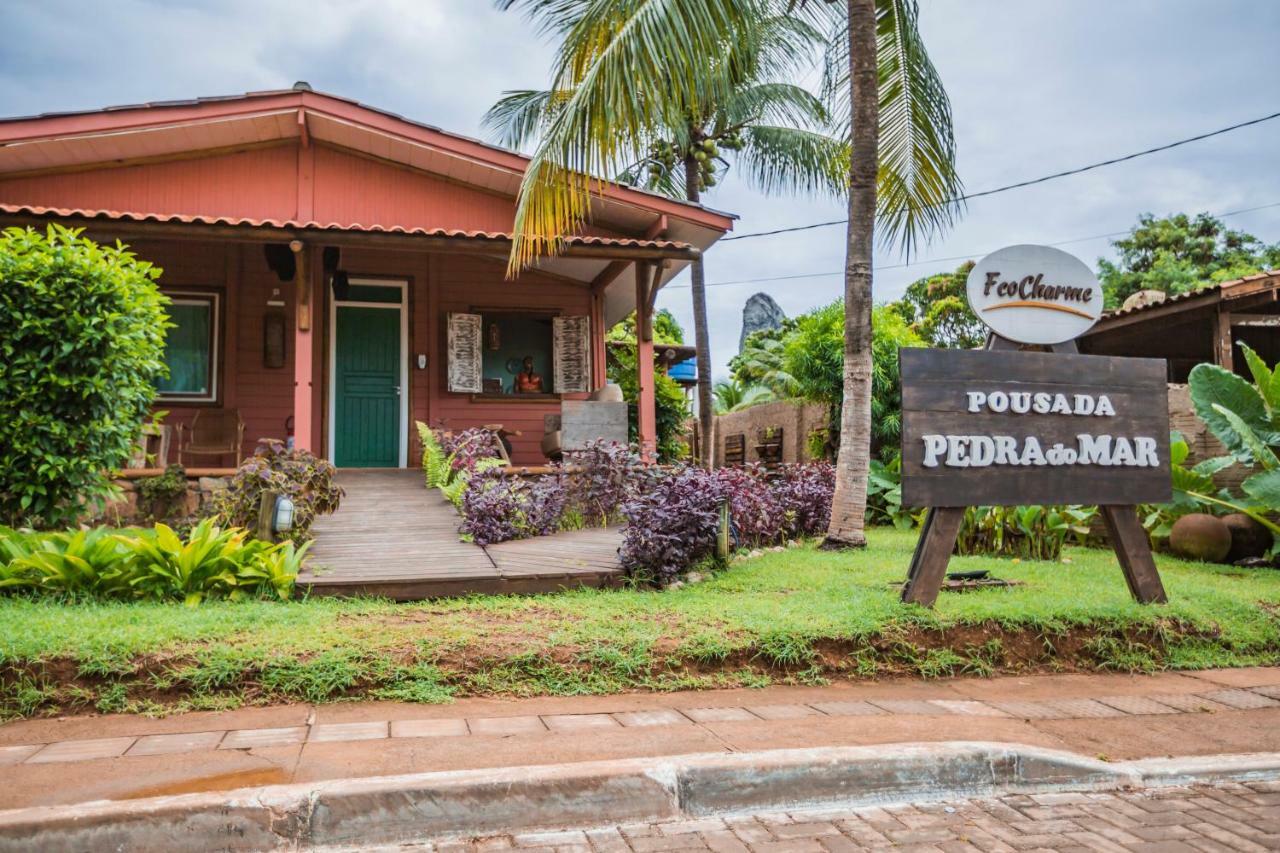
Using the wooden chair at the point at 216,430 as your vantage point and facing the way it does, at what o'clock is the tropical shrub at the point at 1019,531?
The tropical shrub is roughly at 9 o'clock from the wooden chair.

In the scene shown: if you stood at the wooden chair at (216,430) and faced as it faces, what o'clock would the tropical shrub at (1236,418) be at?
The tropical shrub is roughly at 9 o'clock from the wooden chair.

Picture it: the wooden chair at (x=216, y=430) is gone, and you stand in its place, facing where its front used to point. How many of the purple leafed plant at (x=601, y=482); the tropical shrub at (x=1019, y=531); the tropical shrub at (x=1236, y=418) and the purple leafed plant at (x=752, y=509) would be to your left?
4

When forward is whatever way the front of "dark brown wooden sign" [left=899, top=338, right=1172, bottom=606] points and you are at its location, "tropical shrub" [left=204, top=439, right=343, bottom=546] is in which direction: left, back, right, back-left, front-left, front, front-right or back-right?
right

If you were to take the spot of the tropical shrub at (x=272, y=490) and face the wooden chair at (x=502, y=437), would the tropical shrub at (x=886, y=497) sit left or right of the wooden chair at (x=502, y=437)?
right

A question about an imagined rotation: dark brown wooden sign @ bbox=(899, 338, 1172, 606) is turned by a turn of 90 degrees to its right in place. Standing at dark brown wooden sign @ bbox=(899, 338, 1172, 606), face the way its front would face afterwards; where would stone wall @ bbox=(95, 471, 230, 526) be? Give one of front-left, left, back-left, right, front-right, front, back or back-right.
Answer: front

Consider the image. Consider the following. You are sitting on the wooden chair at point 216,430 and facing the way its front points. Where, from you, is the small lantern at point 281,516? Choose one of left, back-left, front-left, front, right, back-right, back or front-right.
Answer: front-left

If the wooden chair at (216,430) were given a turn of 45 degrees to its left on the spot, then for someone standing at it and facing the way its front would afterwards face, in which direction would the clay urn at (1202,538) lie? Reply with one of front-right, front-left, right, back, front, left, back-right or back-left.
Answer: front-left

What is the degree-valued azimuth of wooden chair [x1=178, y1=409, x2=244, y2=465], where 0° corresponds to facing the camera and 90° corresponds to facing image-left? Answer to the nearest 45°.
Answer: approximately 45°

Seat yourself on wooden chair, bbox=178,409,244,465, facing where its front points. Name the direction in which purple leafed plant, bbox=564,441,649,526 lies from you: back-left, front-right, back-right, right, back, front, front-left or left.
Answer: left

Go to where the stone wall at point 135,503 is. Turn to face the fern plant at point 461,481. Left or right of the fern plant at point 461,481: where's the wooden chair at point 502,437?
left

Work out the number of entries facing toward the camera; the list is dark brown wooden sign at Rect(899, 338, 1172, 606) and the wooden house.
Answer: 2

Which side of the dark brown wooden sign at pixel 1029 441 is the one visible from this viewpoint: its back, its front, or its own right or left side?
front
